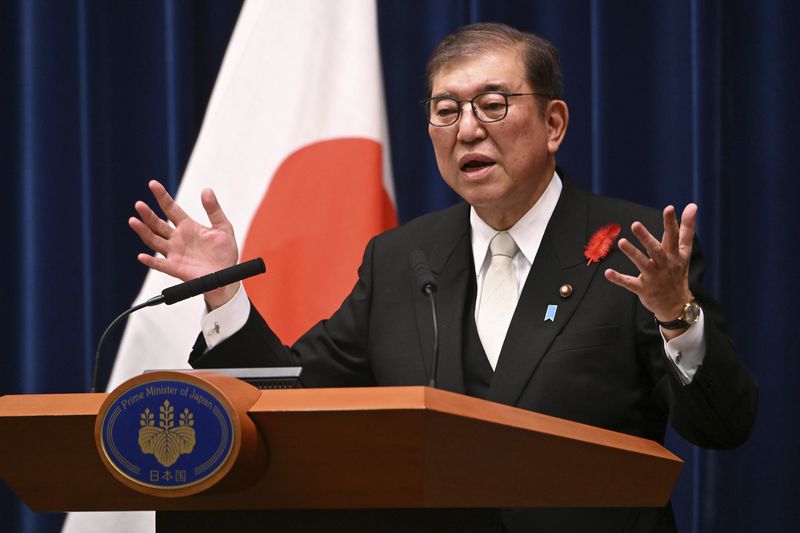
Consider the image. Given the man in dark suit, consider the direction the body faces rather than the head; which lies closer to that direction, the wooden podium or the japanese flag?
the wooden podium

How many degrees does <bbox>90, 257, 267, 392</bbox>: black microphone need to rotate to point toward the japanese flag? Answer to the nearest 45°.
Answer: approximately 90° to its left

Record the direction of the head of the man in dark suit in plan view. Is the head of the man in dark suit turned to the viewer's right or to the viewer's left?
to the viewer's left

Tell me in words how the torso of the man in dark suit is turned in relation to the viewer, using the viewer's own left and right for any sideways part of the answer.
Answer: facing the viewer and to the left of the viewer

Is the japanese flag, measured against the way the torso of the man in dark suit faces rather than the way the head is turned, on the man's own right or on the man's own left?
on the man's own right

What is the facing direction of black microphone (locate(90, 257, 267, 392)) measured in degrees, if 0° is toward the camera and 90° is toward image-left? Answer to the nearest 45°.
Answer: approximately 270°

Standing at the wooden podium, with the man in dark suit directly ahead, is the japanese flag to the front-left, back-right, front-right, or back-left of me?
front-left
